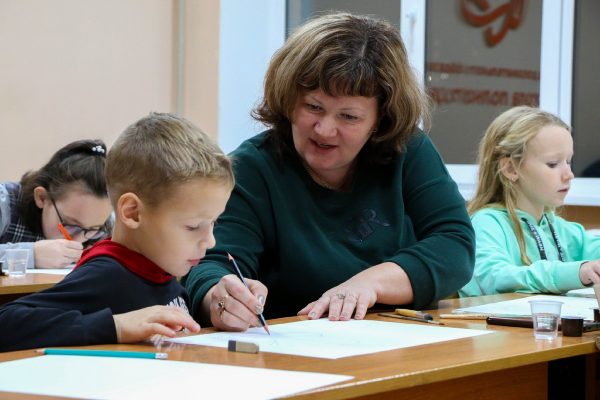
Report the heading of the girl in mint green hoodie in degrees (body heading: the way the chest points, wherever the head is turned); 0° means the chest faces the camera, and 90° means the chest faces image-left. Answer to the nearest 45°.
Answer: approximately 315°

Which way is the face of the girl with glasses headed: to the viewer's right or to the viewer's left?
to the viewer's right

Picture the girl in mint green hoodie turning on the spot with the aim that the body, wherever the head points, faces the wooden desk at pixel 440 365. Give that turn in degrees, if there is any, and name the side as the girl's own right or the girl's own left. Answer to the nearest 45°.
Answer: approximately 45° to the girl's own right

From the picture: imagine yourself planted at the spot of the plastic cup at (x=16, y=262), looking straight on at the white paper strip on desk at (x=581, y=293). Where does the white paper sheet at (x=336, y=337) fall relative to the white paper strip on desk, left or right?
right

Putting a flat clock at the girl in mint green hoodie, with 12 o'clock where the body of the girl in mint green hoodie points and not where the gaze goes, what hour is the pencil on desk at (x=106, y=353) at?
The pencil on desk is roughly at 2 o'clock from the girl in mint green hoodie.

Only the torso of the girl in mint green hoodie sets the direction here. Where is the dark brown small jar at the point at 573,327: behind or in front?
in front

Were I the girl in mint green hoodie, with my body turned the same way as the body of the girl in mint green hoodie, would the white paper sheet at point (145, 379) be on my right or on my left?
on my right

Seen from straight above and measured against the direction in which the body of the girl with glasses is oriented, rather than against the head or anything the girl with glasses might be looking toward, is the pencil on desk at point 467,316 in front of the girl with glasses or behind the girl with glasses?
in front

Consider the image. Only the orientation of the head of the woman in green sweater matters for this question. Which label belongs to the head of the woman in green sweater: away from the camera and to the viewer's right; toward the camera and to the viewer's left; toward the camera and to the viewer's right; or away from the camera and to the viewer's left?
toward the camera and to the viewer's left
